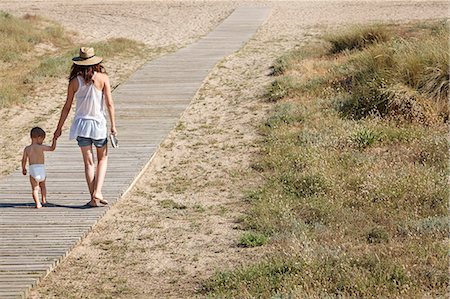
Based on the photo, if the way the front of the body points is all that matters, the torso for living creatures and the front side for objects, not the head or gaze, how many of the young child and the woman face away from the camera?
2

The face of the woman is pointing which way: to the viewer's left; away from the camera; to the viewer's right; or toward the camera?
away from the camera

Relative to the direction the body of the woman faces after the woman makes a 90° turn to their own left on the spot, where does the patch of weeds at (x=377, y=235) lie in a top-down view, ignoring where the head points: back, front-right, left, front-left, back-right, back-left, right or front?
back-left

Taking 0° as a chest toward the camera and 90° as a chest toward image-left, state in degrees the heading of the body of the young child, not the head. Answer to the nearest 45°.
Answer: approximately 180°

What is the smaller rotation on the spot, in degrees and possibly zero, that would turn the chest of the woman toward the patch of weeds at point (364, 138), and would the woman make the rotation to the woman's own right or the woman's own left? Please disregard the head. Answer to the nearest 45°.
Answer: approximately 90° to the woman's own right

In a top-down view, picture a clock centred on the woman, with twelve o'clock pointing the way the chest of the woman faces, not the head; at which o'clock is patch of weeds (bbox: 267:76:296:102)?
The patch of weeds is roughly at 1 o'clock from the woman.

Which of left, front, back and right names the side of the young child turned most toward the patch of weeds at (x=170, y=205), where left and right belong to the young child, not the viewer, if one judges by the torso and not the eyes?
right

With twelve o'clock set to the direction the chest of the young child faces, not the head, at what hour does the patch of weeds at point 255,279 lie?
The patch of weeds is roughly at 5 o'clock from the young child.

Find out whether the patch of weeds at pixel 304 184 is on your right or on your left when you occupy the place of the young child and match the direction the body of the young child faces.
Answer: on your right

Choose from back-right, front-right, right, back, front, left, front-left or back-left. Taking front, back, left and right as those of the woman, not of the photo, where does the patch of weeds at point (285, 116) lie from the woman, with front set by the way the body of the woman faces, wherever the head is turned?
front-right

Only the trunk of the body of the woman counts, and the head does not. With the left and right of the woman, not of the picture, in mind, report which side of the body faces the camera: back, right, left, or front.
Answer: back

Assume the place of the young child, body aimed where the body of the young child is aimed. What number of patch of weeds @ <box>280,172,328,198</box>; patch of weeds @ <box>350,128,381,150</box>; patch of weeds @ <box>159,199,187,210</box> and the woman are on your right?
4

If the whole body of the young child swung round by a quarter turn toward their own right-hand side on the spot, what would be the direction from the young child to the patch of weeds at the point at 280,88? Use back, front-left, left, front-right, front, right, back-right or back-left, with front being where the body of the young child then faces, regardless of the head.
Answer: front-left
